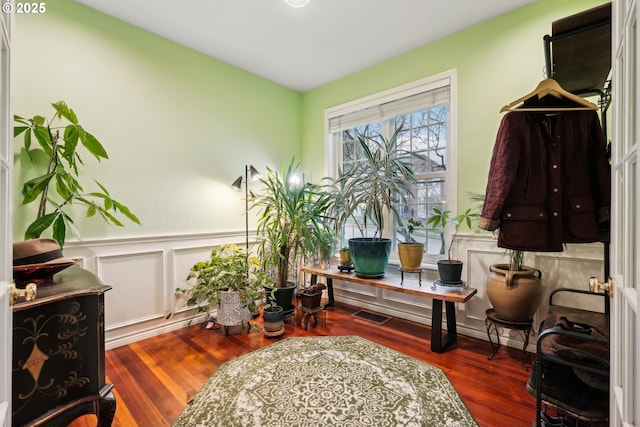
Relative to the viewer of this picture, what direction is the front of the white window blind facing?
facing the viewer and to the left of the viewer

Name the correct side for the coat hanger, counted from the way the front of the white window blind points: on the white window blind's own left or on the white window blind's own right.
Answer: on the white window blind's own left

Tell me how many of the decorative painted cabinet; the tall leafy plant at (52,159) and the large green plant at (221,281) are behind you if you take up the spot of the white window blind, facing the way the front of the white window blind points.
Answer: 0

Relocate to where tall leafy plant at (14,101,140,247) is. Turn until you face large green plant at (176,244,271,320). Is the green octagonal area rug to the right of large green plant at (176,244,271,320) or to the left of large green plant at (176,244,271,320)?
right

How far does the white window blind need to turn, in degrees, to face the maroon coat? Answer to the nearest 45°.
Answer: approximately 90° to its left

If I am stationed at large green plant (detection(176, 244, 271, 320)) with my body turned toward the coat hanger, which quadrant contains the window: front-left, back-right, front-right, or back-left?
front-left

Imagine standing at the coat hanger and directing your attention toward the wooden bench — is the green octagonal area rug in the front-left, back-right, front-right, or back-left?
front-left
